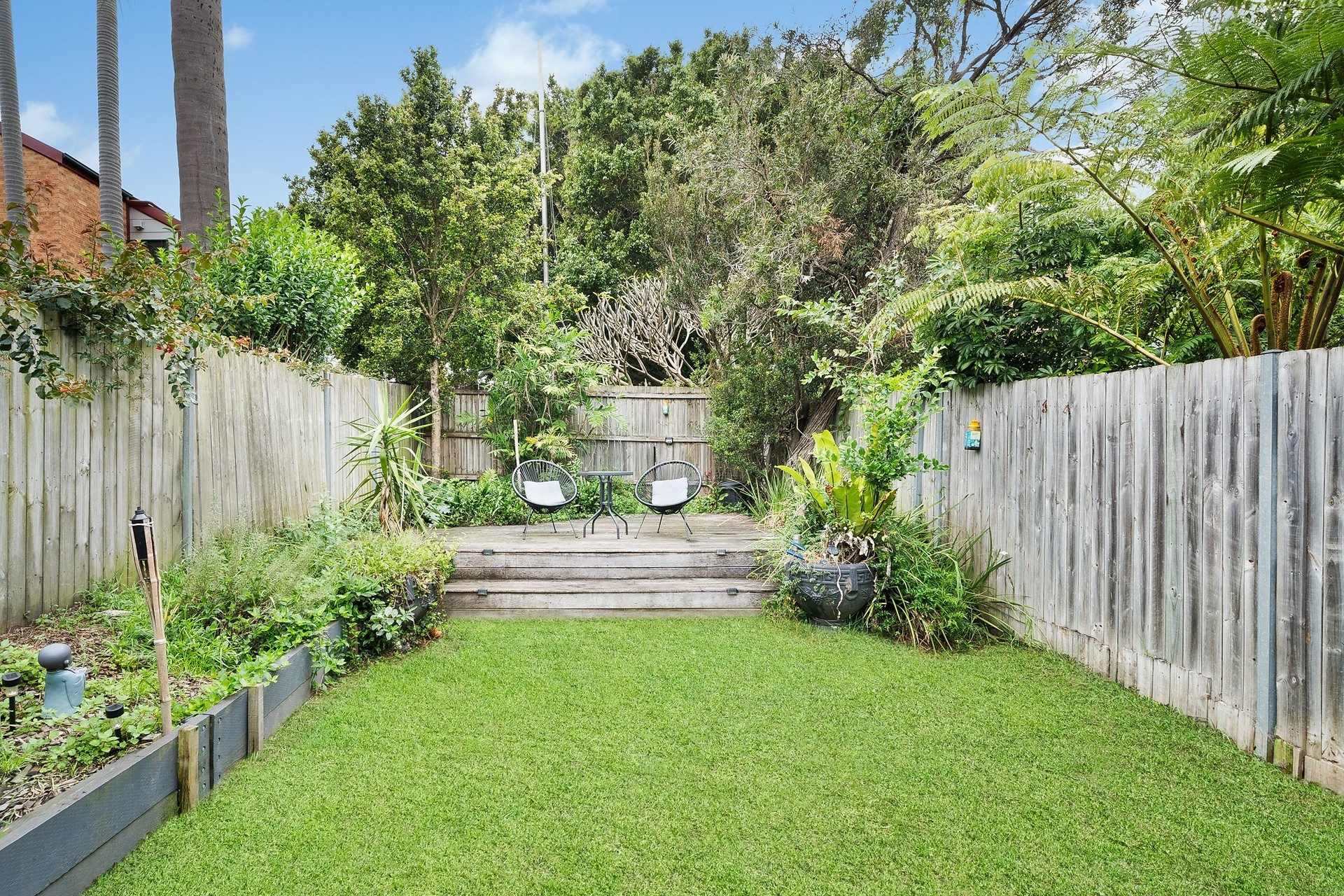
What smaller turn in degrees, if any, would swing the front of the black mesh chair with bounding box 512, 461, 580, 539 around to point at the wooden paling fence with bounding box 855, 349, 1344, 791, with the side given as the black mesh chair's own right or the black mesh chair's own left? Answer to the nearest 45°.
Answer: approximately 45° to the black mesh chair's own left

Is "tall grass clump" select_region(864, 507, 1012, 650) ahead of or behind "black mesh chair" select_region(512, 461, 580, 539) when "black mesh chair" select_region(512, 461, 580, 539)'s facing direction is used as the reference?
ahead

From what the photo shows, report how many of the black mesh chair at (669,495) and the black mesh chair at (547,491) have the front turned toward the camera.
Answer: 2

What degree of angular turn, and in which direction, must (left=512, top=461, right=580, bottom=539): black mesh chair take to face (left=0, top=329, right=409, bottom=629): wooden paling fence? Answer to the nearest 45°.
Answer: approximately 45° to its right

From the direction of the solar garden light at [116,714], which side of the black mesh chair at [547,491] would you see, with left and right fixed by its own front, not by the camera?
front

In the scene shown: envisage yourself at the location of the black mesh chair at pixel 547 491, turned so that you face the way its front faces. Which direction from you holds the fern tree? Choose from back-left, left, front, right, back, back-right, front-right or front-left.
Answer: front-left

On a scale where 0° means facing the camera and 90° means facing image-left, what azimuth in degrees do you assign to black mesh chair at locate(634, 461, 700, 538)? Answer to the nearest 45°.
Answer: approximately 0°

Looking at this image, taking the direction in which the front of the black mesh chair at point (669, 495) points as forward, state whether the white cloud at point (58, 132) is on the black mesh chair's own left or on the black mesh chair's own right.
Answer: on the black mesh chair's own right

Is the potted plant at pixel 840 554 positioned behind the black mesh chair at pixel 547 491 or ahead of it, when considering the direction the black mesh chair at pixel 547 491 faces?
ahead

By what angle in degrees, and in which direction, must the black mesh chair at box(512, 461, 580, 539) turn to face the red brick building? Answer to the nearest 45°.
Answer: approximately 135° to its right

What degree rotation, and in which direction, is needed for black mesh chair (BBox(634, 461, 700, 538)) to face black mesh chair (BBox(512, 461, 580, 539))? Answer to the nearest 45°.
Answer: approximately 90° to its right

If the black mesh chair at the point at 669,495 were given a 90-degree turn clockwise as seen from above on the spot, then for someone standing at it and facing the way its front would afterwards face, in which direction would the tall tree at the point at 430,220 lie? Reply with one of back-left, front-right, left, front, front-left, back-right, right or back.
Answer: front-right
